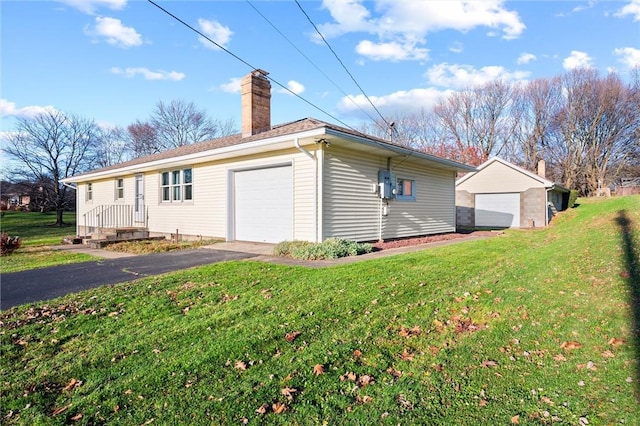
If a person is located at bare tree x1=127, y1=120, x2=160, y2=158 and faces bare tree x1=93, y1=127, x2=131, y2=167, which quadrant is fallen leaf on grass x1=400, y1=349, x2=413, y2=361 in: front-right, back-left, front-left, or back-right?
back-left

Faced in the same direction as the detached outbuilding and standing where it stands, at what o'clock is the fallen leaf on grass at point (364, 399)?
The fallen leaf on grass is roughly at 12 o'clock from the detached outbuilding.

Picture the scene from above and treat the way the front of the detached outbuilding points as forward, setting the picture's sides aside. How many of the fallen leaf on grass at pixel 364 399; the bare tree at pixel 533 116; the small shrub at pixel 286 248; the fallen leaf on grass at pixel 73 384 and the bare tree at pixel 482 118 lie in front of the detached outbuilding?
3

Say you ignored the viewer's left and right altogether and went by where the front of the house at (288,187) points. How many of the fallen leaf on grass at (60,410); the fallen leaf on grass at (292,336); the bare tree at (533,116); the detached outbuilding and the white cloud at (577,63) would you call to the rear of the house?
3

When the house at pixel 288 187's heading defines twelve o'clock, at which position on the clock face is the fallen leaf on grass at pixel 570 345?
The fallen leaf on grass is roughly at 10 o'clock from the house.

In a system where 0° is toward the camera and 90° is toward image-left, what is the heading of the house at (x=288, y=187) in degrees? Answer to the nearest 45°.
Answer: approximately 45°

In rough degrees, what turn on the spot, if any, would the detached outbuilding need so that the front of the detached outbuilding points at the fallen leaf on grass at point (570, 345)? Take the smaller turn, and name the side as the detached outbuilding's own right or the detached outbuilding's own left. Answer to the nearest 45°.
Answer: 0° — it already faces it

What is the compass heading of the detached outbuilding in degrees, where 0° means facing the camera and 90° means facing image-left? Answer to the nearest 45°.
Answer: approximately 0°

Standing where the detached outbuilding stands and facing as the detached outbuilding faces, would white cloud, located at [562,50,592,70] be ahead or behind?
behind

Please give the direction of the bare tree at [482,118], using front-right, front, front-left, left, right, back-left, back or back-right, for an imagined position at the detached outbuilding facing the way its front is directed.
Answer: back

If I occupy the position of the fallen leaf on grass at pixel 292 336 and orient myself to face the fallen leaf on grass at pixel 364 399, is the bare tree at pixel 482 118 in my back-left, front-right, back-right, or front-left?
back-left
